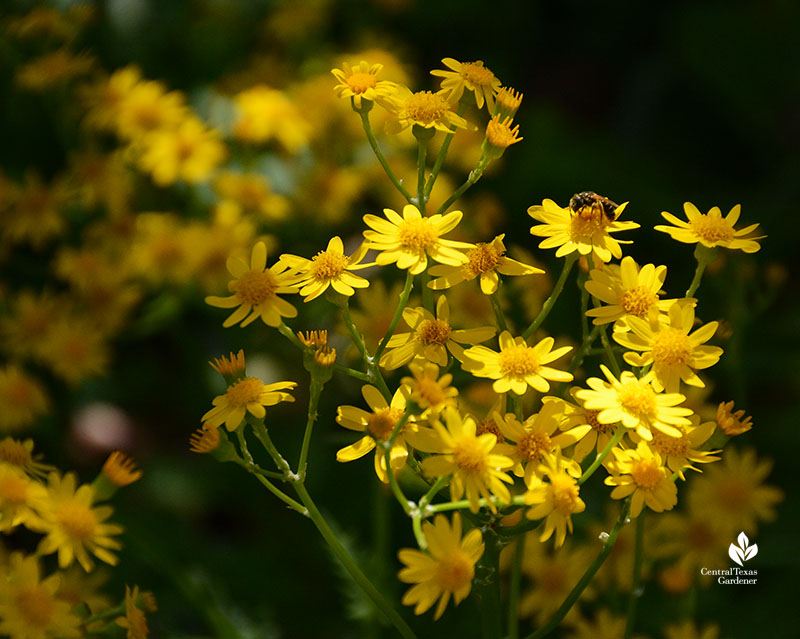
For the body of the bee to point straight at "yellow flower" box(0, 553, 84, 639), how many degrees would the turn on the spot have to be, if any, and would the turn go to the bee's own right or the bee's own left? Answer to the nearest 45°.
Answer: approximately 45° to the bee's own left

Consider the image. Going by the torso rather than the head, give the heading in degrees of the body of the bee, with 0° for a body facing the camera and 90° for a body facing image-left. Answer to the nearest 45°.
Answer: approximately 90°

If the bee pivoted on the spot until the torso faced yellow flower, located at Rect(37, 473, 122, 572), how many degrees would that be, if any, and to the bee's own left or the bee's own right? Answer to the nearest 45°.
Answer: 0° — it already faces it
